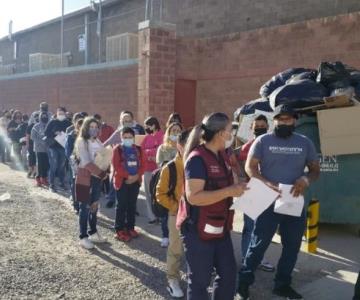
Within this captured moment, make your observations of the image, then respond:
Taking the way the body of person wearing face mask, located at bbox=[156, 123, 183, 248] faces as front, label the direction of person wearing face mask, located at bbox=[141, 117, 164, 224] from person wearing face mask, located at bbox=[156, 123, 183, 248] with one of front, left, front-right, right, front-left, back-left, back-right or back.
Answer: back

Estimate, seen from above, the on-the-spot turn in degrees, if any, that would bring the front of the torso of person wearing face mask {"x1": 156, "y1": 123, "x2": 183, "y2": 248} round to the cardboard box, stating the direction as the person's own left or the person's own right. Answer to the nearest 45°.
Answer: approximately 90° to the person's own left

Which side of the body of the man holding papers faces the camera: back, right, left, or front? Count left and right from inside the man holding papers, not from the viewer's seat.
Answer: front

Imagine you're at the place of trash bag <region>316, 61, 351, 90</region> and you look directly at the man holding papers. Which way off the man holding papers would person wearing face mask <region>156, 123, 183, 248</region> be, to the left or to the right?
right

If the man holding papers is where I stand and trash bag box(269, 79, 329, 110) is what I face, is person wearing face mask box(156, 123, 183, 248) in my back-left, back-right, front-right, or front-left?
front-left

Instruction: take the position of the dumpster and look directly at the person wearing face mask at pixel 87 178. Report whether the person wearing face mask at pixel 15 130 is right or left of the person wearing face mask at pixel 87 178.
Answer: right

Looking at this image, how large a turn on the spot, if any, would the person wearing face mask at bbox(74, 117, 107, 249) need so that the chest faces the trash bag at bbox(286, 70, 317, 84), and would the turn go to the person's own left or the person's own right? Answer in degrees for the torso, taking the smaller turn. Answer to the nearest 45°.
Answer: approximately 45° to the person's own left

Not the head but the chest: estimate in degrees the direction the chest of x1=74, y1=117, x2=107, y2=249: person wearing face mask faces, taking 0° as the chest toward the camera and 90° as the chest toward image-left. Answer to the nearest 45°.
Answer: approximately 315°

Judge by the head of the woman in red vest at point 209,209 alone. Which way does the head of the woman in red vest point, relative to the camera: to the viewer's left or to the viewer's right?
to the viewer's right

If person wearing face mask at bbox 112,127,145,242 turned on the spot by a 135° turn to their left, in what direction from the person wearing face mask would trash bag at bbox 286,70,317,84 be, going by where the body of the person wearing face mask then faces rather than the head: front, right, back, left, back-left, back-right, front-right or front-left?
front-right

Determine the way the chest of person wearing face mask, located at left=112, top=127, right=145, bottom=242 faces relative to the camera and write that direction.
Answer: toward the camera
